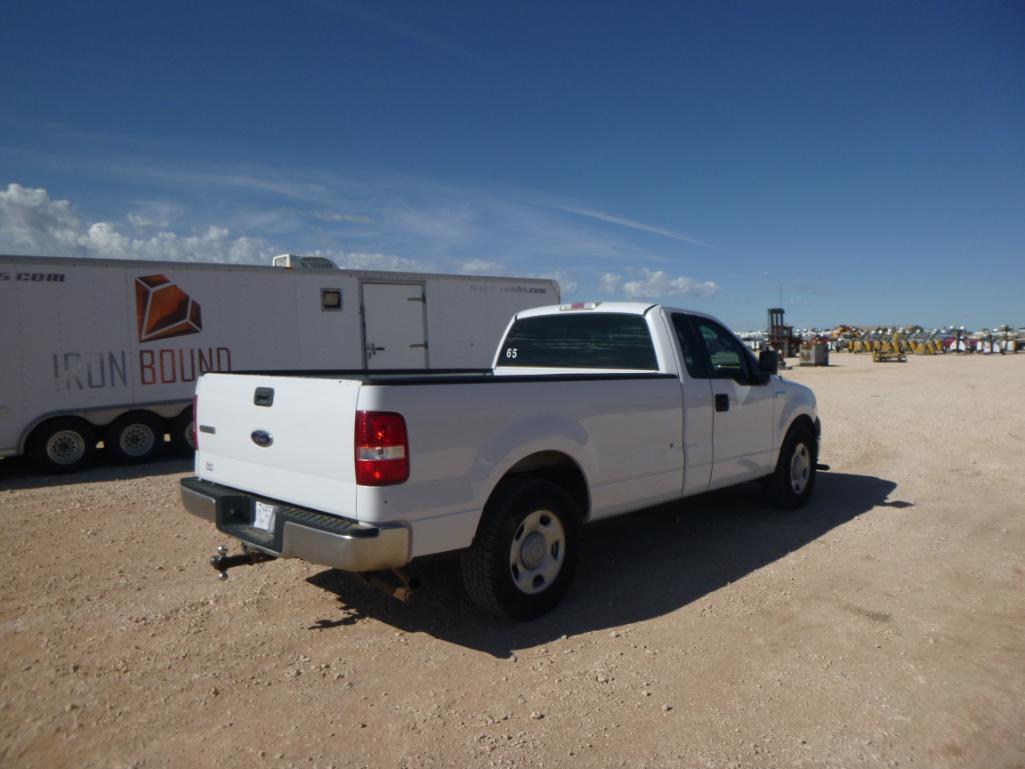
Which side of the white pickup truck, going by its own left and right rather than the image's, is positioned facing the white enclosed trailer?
left

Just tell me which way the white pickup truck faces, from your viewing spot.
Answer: facing away from the viewer and to the right of the viewer
